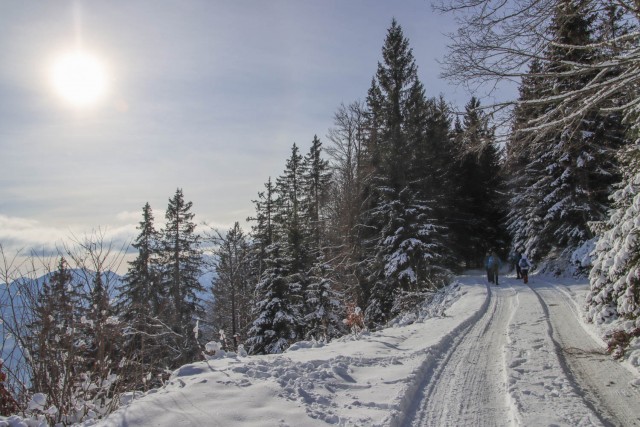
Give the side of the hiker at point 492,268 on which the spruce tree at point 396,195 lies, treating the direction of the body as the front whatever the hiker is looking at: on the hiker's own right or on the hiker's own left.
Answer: on the hiker's own left

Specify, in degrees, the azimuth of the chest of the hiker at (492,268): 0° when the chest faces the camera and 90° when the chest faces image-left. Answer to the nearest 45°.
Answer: approximately 180°

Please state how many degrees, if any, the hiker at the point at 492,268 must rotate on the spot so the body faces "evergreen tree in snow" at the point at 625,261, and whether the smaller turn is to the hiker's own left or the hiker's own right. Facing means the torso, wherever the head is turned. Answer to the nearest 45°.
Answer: approximately 180°

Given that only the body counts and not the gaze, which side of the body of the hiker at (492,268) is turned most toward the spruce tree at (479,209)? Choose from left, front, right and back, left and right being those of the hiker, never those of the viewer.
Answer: front

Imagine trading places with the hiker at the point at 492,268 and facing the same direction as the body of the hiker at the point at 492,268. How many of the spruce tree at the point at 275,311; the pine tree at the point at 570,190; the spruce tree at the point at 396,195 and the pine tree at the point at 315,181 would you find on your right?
1

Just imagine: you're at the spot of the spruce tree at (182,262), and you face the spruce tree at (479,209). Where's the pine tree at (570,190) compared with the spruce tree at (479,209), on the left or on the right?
right

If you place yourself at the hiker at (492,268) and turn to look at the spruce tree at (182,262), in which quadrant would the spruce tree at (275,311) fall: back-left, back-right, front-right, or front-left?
front-left

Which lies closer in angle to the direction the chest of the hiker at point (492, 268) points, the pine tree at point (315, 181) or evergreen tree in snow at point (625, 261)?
the pine tree
